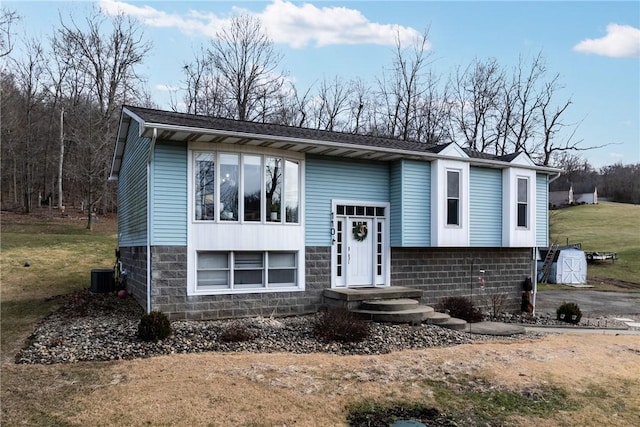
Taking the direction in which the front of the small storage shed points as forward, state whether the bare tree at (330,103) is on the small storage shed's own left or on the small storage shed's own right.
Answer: on the small storage shed's own right

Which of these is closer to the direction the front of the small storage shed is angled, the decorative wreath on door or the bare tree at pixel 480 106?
the decorative wreath on door

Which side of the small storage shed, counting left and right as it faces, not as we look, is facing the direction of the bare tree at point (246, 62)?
right

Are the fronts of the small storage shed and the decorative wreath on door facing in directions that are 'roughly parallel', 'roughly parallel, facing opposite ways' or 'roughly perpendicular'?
roughly parallel

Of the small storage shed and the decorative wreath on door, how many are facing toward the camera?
2

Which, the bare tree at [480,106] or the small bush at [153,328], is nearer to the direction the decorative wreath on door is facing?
the small bush

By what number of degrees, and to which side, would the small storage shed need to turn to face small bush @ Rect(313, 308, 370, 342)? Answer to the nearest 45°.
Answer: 0° — it already faces it

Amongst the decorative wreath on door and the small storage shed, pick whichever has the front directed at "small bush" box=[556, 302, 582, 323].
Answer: the small storage shed

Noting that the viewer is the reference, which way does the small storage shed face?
facing the viewer

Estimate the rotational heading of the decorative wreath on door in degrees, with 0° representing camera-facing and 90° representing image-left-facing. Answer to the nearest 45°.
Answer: approximately 0°
